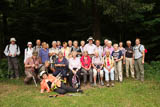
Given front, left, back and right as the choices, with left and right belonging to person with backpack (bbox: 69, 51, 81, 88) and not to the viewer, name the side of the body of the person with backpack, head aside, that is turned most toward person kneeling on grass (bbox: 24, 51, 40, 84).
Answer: right

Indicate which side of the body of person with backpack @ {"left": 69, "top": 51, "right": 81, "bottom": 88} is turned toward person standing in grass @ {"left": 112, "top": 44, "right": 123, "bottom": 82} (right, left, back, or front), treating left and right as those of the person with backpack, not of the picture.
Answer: left

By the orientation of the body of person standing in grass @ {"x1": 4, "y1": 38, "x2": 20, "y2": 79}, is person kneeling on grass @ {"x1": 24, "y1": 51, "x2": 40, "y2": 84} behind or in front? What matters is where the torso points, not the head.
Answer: in front

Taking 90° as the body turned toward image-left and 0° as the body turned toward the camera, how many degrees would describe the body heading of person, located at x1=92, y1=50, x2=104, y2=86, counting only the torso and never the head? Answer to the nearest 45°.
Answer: approximately 0°

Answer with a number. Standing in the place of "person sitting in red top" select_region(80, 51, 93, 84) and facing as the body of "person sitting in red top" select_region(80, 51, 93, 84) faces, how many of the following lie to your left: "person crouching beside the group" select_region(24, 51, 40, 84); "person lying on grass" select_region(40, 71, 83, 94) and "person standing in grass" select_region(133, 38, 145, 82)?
1

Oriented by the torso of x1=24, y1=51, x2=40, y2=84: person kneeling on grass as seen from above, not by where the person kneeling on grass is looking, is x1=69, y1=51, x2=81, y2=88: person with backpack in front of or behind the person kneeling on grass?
in front

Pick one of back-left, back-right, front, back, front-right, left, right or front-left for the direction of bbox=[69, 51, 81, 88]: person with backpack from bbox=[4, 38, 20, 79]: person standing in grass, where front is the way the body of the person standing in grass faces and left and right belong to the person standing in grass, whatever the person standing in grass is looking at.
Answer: front-left

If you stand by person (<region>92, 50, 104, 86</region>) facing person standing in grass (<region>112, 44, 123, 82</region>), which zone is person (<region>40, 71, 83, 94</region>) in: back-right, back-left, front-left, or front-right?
back-right
